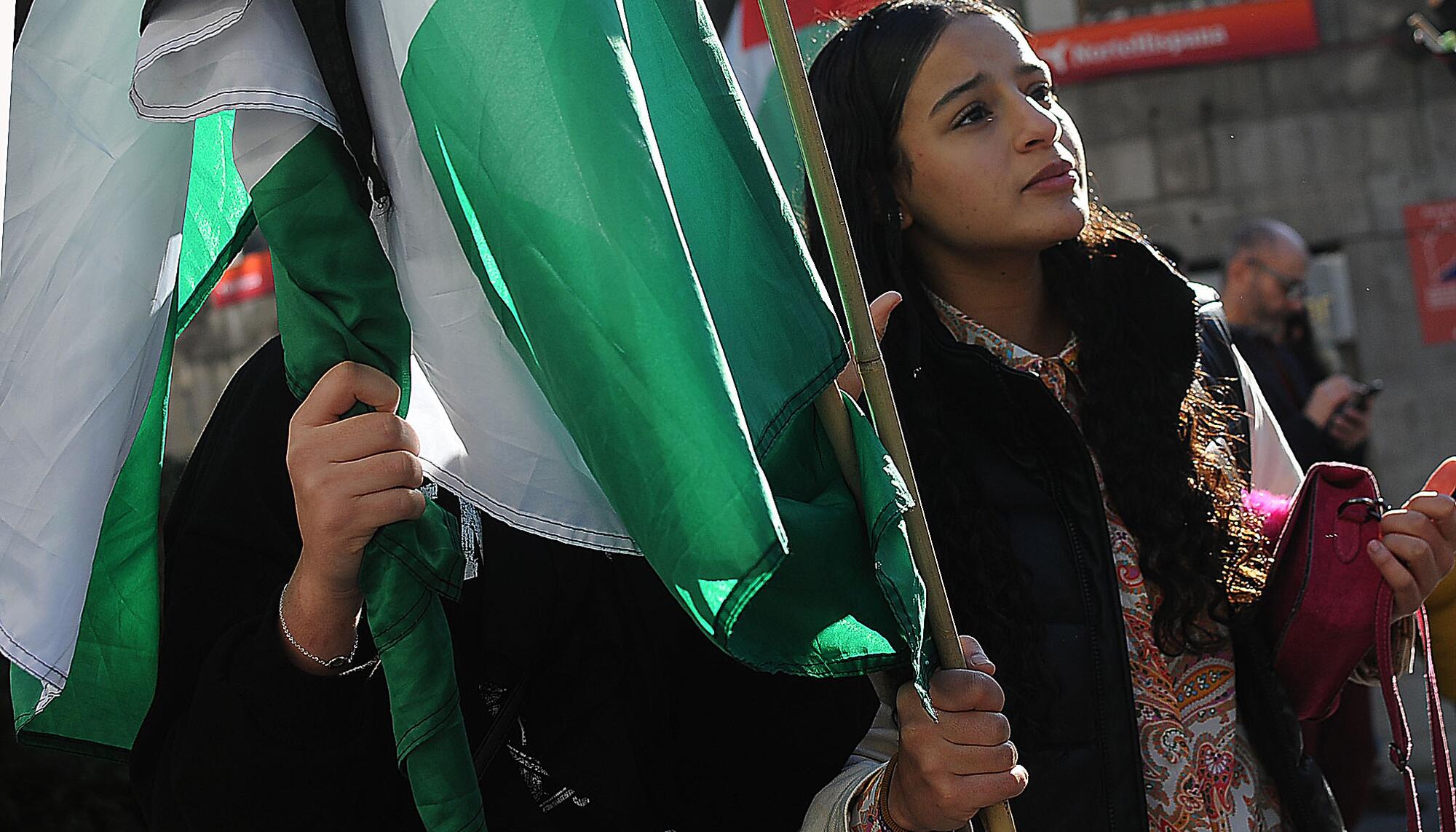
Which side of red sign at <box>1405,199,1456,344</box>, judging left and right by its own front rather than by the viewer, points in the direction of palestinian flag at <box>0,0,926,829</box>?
front

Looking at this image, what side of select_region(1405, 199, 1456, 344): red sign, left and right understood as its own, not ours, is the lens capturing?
front

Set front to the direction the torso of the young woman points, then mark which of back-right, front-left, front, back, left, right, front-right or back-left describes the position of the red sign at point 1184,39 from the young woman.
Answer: back-left

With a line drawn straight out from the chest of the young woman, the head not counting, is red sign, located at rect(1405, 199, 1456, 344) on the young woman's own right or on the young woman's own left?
on the young woman's own left

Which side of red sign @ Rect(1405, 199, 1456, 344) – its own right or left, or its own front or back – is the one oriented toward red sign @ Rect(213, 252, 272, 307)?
right

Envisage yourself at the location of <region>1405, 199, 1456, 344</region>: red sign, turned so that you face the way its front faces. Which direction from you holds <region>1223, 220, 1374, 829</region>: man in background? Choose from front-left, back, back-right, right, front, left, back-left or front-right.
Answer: front

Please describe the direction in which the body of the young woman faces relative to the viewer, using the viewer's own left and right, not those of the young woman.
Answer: facing the viewer and to the right of the viewer
